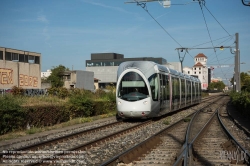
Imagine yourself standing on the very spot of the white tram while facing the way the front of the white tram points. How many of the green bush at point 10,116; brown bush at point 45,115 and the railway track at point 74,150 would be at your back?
0

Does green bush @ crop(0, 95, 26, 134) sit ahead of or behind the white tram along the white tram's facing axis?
ahead

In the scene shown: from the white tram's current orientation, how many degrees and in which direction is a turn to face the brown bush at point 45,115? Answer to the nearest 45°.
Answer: approximately 45° to its right

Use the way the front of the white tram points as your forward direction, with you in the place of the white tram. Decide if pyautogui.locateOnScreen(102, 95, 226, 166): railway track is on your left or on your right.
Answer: on your left

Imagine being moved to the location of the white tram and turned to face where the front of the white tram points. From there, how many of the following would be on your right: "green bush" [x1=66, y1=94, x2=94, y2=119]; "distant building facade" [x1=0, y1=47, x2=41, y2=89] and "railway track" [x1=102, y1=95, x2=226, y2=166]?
2

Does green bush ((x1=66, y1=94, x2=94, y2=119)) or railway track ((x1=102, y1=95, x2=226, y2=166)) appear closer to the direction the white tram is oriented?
the railway track

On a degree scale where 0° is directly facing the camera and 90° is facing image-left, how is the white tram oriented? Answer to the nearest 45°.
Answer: approximately 45°

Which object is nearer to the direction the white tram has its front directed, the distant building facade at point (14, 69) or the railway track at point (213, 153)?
the railway track

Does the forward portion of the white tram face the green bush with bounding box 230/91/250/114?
no

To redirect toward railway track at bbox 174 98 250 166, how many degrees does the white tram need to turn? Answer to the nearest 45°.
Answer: approximately 45° to its left

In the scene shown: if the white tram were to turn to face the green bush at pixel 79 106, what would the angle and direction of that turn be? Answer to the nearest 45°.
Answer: approximately 90° to its right

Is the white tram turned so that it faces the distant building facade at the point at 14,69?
no

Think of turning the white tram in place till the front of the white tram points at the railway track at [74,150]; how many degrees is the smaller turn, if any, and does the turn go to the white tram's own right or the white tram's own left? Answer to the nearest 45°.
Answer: approximately 45° to the white tram's own left

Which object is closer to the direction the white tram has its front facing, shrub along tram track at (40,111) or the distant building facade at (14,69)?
the shrub along tram track
